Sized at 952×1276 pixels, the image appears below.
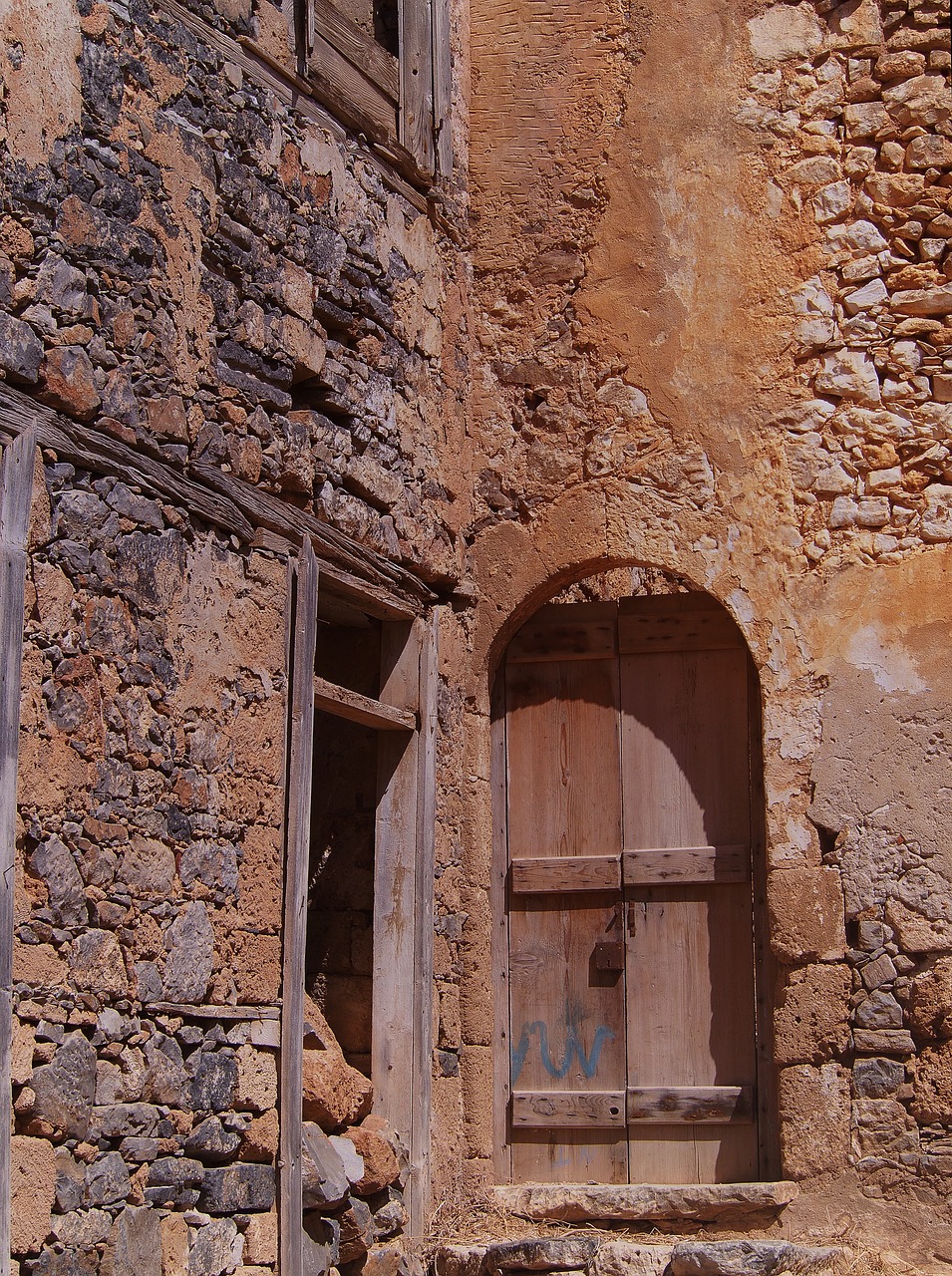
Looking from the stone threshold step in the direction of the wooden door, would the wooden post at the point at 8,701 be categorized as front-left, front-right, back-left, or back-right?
back-left

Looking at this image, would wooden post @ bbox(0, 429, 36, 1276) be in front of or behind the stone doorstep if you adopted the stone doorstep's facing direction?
in front

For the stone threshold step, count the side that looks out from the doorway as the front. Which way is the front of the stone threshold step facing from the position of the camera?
facing the viewer

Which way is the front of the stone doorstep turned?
toward the camera

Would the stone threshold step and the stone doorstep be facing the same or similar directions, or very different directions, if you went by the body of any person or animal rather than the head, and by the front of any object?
same or similar directions

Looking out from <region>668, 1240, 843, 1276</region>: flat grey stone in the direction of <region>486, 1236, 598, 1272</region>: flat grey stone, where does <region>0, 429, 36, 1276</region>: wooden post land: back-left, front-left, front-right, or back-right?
front-left

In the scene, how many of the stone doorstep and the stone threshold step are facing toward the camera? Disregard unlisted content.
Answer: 2
